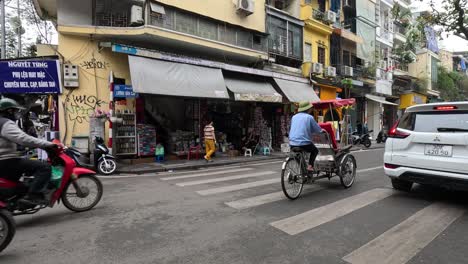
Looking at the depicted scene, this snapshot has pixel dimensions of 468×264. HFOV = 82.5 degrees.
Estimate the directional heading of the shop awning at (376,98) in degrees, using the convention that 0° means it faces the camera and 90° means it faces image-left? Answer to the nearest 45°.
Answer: approximately 315°

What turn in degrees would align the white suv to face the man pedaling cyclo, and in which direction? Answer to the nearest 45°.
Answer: approximately 90° to its left

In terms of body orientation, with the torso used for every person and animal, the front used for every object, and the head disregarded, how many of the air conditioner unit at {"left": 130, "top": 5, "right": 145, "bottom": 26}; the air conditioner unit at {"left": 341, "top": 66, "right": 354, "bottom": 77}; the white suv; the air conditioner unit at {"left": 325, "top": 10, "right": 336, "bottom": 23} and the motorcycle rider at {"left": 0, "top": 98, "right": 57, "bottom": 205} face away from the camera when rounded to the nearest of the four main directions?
1

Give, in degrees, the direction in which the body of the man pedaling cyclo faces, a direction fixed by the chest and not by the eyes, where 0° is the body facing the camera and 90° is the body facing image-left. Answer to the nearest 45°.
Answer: approximately 225°

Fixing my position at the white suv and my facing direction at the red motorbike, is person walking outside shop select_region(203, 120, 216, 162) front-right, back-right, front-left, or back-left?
front-right

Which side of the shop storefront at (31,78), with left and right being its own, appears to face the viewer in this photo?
front

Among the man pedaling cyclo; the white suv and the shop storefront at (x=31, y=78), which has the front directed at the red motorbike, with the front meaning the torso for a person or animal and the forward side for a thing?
the shop storefront

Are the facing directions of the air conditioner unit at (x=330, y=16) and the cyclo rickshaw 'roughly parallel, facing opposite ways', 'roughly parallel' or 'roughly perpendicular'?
roughly perpendicular

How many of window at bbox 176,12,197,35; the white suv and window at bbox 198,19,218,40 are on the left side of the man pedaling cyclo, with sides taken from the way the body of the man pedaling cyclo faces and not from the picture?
2

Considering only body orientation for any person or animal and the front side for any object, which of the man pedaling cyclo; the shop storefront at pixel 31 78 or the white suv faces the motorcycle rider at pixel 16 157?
the shop storefront

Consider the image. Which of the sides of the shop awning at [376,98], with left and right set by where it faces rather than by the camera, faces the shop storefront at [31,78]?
right

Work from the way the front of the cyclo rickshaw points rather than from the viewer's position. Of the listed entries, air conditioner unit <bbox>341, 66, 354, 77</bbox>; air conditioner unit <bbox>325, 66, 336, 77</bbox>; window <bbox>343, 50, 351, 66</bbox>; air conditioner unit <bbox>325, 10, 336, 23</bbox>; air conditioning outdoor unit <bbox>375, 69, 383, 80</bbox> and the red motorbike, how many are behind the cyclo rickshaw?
1

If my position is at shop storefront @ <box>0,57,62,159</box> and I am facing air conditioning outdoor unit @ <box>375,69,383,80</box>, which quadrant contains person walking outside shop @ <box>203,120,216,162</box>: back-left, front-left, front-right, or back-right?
front-right
